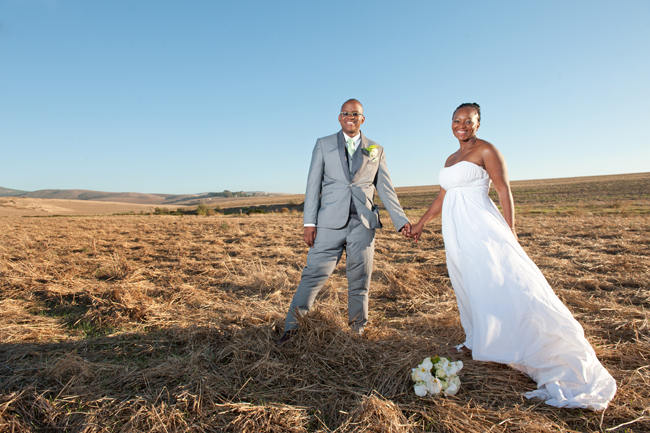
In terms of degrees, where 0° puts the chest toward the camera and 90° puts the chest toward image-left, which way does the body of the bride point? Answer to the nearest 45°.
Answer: approximately 45°

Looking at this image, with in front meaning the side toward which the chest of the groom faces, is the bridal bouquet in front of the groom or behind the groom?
in front

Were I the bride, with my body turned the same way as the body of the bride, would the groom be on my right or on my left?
on my right

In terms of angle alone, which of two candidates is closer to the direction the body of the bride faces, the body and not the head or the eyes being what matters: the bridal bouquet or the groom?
the bridal bouquet

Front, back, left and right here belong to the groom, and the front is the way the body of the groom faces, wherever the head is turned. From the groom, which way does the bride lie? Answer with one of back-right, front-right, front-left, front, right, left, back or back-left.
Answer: front-left

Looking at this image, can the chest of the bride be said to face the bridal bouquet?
yes

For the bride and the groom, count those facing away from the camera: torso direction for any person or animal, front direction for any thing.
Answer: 0
